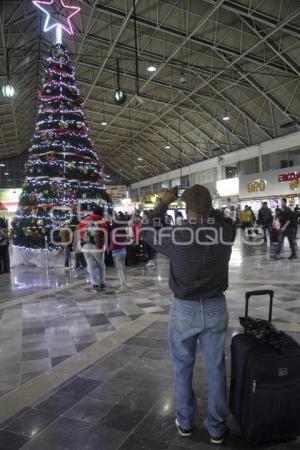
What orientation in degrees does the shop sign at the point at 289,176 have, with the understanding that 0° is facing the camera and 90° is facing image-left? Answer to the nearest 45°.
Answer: approximately 45°

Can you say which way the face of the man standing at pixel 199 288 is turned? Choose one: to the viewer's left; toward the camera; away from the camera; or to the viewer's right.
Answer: away from the camera

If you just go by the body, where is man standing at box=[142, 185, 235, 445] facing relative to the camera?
away from the camera

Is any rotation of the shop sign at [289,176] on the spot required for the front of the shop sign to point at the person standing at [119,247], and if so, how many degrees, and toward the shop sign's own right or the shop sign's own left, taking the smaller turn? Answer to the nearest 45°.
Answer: approximately 45° to the shop sign's own left

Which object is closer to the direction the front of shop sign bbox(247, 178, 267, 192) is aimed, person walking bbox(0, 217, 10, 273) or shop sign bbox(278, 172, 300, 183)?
the person walking

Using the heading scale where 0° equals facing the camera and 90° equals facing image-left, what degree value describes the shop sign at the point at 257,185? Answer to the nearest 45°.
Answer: approximately 45°
